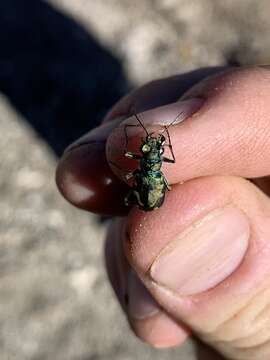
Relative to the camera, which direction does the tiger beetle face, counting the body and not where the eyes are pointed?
away from the camera
